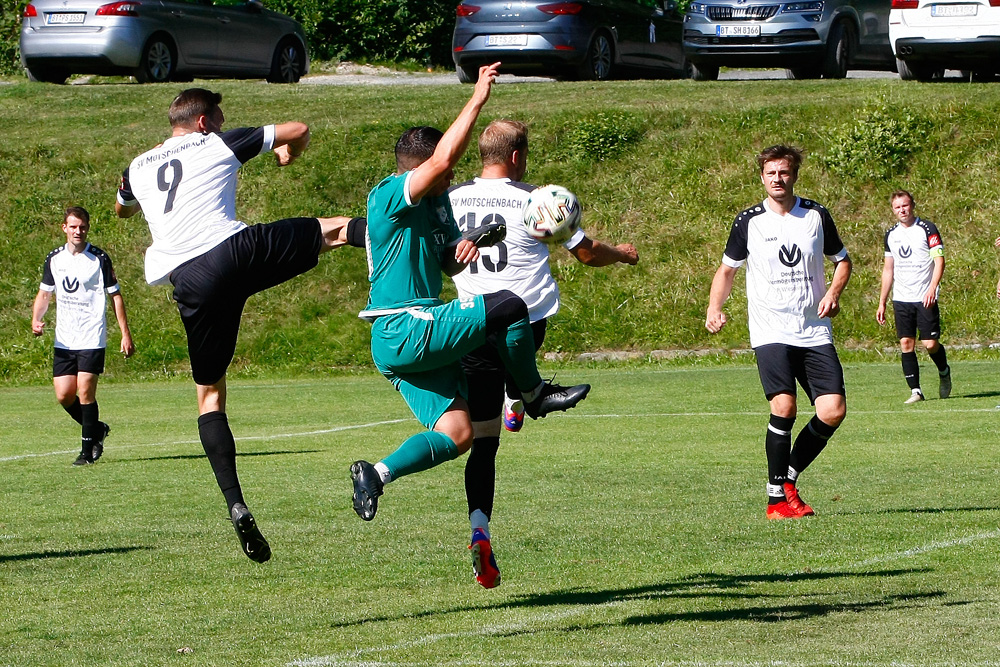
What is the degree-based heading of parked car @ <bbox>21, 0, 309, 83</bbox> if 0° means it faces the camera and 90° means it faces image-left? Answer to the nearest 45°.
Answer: approximately 225°

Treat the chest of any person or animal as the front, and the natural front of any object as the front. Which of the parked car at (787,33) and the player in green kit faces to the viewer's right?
the player in green kit

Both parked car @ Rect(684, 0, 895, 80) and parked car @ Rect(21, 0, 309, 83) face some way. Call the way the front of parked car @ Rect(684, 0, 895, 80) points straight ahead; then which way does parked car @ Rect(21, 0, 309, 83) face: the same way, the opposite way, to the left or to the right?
the opposite way

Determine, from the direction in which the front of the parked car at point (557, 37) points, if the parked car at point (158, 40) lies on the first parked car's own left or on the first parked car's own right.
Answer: on the first parked car's own left

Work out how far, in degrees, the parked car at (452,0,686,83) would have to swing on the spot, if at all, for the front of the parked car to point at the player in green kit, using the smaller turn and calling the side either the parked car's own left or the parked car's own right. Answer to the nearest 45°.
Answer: approximately 135° to the parked car's own right

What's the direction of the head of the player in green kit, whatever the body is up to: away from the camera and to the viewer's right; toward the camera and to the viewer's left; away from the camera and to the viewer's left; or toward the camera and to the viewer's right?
away from the camera and to the viewer's right

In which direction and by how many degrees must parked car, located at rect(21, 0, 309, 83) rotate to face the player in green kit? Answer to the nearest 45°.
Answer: approximately 135° to its right

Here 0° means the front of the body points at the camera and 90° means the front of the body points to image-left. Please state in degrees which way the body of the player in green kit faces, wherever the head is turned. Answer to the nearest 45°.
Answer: approximately 270°

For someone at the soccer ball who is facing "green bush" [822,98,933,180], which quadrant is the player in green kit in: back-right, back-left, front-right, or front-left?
back-left

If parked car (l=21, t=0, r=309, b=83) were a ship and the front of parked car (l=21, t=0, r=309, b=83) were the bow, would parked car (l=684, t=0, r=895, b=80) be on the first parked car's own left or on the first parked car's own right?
on the first parked car's own right
